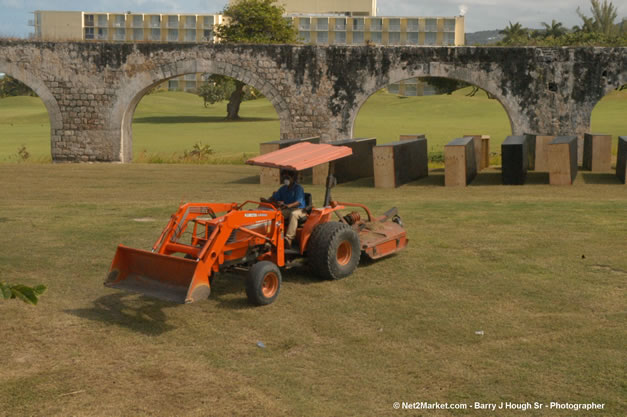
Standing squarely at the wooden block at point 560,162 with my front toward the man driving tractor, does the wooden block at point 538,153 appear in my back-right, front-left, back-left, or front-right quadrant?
back-right

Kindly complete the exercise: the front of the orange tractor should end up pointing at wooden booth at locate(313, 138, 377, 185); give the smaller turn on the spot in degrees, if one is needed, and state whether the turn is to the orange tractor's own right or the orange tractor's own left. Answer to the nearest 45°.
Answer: approximately 135° to the orange tractor's own right

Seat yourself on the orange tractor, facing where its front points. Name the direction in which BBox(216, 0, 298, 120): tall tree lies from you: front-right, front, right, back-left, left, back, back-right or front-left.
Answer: back-right

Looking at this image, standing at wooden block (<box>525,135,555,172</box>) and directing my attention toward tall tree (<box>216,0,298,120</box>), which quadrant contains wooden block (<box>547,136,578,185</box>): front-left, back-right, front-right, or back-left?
back-left

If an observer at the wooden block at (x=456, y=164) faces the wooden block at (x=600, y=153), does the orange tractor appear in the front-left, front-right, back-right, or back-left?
back-right

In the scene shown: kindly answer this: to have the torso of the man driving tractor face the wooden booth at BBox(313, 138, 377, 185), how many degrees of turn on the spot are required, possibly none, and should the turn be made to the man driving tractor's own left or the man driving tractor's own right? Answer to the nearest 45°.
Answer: approximately 135° to the man driving tractor's own right

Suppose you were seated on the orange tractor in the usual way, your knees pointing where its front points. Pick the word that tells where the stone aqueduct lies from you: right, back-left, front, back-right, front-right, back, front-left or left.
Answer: back-right

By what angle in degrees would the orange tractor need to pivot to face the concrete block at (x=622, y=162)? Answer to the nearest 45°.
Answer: approximately 180°

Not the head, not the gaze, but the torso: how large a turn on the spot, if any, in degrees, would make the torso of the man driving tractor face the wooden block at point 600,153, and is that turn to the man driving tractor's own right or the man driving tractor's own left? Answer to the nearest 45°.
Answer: approximately 180°

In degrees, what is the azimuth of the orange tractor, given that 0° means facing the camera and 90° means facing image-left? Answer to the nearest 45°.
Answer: approximately 45°

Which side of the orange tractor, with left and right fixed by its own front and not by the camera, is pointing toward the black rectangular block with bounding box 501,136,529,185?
back
